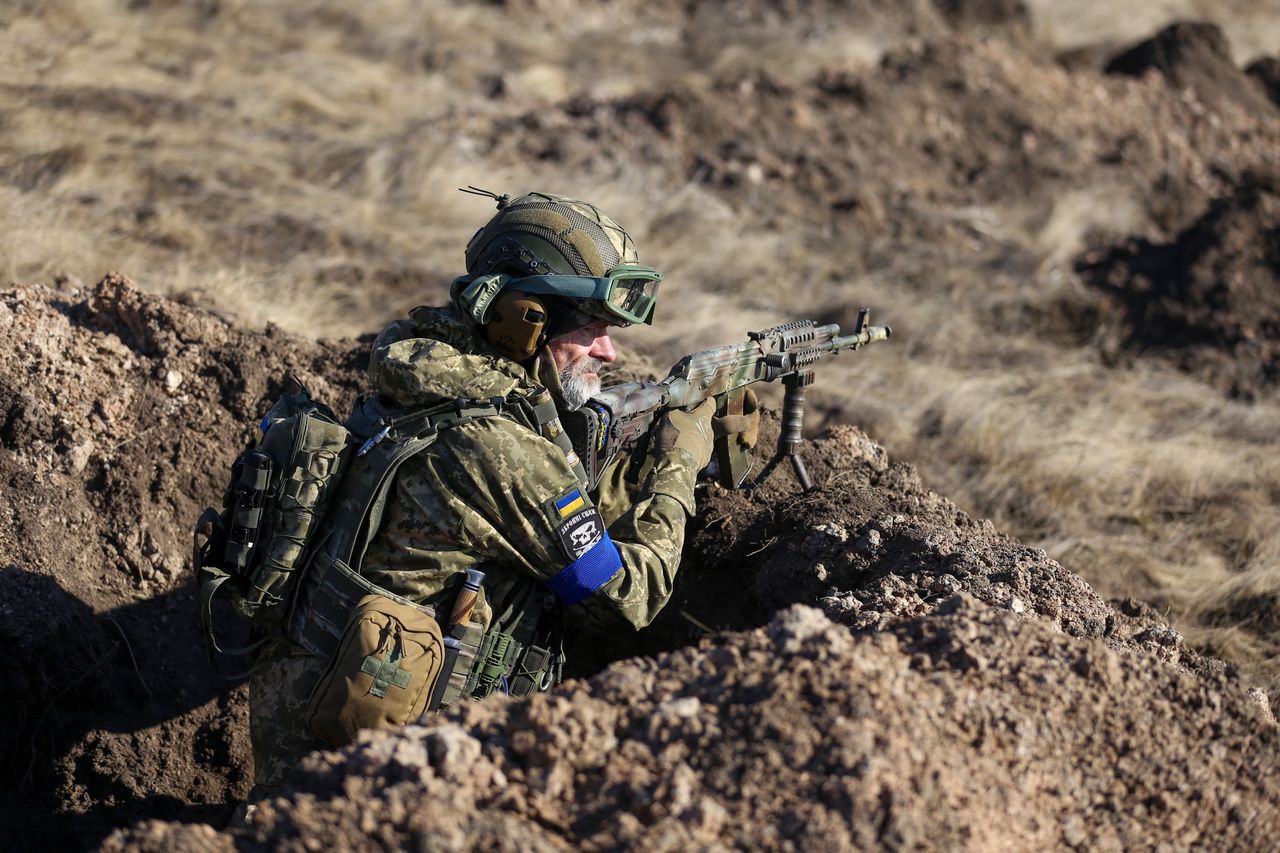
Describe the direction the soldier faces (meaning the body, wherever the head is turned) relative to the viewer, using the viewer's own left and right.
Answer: facing to the right of the viewer

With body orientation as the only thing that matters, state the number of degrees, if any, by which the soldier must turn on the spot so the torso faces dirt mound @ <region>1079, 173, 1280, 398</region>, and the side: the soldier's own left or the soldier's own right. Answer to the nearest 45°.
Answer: approximately 45° to the soldier's own left

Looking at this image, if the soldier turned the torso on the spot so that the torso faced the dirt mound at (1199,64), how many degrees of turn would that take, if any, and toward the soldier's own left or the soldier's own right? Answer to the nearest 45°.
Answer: approximately 45° to the soldier's own left

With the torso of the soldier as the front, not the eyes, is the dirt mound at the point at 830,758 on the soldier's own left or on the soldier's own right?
on the soldier's own right

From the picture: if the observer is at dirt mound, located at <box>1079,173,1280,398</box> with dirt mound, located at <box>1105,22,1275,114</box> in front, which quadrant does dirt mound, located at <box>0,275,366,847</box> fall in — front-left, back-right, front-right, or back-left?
back-left

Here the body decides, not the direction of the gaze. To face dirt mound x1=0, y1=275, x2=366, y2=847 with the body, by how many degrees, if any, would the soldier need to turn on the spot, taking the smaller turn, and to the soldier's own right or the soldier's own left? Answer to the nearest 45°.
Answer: approximately 135° to the soldier's own left

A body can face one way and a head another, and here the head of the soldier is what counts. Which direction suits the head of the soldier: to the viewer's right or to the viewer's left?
to the viewer's right
